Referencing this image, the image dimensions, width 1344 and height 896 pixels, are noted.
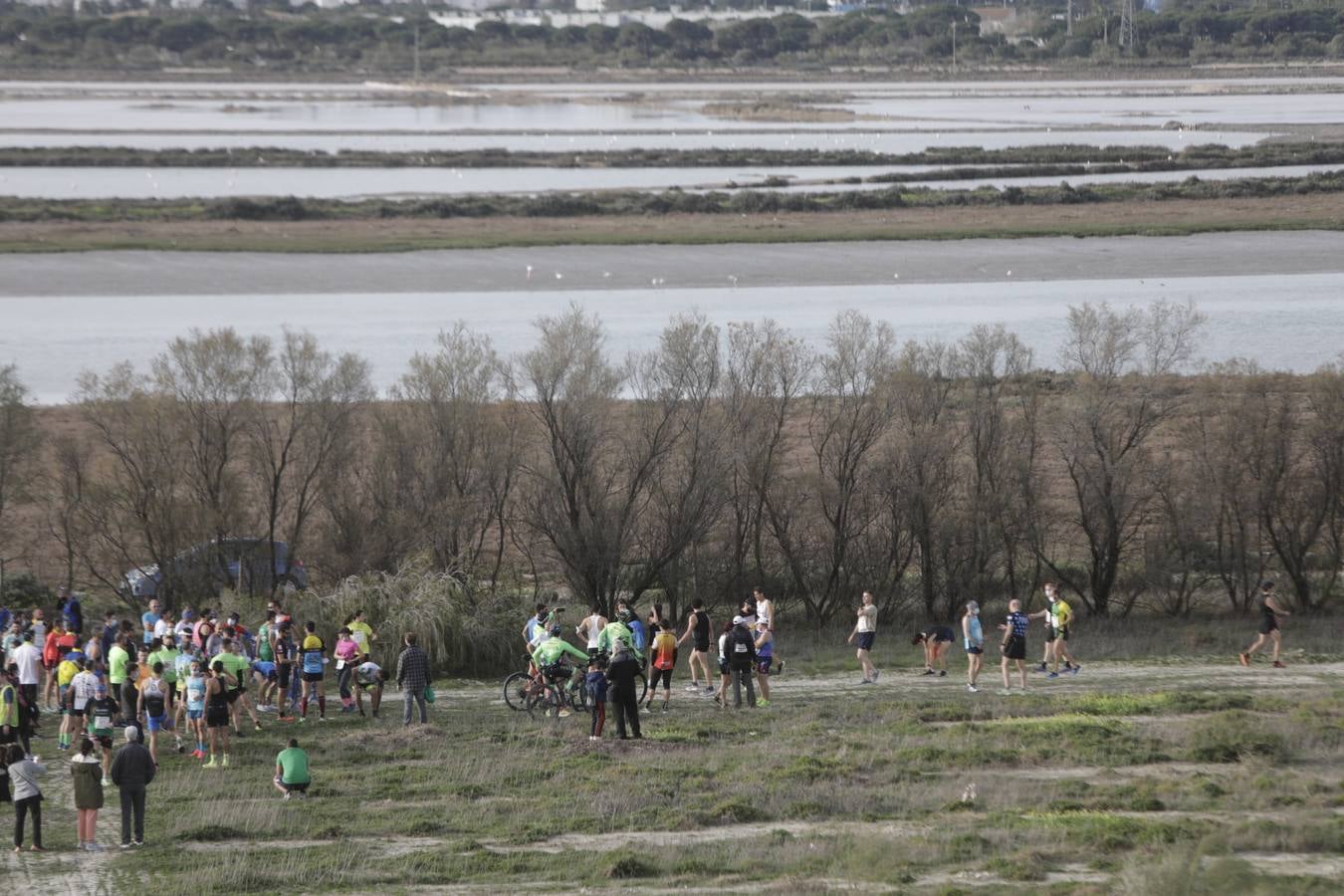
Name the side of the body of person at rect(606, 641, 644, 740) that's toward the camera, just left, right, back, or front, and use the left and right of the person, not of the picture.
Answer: back

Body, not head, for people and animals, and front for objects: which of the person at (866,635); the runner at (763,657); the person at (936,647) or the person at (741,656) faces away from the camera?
the person at (741,656)

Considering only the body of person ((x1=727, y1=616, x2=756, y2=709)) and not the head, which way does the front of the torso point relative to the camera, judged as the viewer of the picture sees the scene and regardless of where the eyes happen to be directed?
away from the camera

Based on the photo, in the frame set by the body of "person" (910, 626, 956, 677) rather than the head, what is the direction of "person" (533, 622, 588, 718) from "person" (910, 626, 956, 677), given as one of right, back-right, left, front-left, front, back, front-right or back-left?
front-left

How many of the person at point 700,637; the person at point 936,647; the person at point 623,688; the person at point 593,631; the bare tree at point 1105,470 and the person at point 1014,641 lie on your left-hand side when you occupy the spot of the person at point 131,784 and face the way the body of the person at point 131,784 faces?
0

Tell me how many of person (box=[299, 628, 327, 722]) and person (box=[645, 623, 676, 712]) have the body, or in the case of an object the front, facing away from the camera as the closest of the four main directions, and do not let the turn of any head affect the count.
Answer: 2

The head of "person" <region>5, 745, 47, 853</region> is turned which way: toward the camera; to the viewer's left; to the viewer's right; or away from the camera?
away from the camera

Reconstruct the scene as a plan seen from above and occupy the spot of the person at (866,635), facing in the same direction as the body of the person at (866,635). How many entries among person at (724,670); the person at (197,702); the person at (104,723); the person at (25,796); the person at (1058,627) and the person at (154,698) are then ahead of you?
5

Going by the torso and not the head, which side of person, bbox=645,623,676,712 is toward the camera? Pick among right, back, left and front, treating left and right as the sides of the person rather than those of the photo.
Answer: back

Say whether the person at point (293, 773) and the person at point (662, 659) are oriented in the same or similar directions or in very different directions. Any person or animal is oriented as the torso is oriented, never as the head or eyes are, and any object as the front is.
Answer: same or similar directions

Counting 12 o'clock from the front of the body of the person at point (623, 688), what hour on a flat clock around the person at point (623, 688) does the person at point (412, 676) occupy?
the person at point (412, 676) is roughly at 10 o'clock from the person at point (623, 688).

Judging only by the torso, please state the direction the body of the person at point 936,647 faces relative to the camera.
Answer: to the viewer's left

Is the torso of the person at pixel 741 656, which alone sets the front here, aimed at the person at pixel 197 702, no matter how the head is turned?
no
